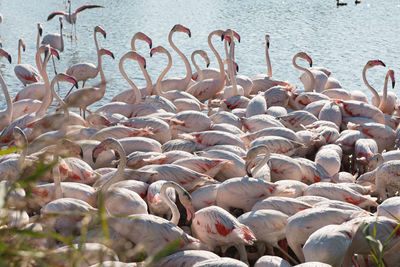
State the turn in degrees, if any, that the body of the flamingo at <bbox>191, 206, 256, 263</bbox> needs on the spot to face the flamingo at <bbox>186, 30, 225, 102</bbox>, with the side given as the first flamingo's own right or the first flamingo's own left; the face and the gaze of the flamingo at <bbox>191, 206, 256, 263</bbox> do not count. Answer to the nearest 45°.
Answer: approximately 90° to the first flamingo's own right

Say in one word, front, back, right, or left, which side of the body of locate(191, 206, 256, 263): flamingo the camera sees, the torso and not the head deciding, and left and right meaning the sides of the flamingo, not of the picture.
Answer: left

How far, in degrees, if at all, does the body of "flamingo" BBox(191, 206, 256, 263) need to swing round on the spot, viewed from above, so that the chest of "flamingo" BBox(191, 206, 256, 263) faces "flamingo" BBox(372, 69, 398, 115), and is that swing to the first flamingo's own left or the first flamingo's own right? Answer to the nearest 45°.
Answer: approximately 135° to the first flamingo's own right

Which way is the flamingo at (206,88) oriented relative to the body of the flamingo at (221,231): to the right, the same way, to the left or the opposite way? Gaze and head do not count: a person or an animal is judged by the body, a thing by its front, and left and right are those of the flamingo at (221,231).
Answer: the opposite way

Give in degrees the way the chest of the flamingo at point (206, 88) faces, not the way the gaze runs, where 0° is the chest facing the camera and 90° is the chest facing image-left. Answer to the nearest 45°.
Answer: approximately 270°

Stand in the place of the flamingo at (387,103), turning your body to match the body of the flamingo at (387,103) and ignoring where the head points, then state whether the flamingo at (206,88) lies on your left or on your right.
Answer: on your right

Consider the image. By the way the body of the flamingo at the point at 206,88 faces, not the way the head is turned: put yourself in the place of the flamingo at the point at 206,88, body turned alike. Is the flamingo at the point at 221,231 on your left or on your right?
on your right

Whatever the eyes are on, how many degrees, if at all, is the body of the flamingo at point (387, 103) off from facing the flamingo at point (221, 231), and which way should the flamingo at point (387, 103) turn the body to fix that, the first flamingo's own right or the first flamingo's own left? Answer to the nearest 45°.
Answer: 0° — it already faces it
